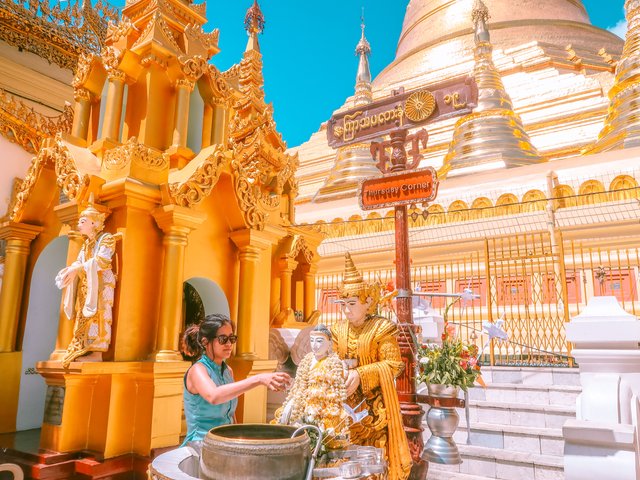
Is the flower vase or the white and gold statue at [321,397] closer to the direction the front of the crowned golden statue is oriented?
the white and gold statue

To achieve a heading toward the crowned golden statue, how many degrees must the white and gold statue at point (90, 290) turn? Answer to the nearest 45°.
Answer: approximately 90° to its left

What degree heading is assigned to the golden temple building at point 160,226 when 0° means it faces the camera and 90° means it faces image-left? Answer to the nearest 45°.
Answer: approximately 315°

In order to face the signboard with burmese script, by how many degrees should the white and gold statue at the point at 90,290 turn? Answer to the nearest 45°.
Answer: approximately 135° to its left

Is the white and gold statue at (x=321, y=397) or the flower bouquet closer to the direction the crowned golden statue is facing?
the white and gold statue

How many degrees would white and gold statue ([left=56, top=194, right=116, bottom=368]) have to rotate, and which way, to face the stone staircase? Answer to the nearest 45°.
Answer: approximately 135° to its left

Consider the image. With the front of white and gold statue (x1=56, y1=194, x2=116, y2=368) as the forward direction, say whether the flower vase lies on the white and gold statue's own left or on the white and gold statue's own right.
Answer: on the white and gold statue's own left

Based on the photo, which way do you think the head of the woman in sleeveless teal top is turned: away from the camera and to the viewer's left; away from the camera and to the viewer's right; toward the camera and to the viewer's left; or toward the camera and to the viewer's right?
toward the camera and to the viewer's right

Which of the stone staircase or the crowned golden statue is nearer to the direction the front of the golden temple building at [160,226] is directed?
the crowned golden statue

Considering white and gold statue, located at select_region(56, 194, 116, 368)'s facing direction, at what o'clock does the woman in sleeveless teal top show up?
The woman in sleeveless teal top is roughly at 10 o'clock from the white and gold statue.
